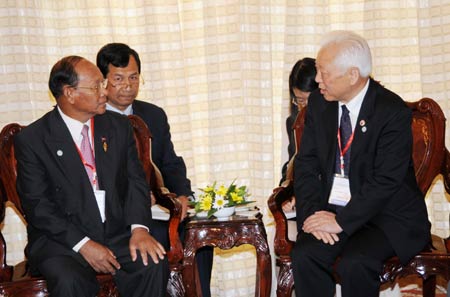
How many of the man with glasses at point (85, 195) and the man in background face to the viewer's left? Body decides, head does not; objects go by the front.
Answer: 0

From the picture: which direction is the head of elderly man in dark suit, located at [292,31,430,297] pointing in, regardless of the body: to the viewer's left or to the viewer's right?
to the viewer's left

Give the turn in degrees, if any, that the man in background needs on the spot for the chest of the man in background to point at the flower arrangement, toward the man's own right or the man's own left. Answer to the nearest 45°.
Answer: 0° — they already face it

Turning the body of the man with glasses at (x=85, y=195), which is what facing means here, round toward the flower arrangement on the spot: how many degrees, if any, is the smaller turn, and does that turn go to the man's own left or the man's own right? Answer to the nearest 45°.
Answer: approximately 45° to the man's own left

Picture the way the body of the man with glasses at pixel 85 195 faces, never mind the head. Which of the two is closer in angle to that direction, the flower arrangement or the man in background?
the flower arrangement

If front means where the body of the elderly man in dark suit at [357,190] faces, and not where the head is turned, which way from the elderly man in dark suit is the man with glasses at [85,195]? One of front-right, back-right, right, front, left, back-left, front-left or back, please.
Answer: front-right

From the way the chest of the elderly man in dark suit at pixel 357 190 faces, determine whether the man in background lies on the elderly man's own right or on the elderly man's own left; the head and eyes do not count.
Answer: on the elderly man's own right

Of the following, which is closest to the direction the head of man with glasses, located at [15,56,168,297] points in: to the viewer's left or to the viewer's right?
to the viewer's right

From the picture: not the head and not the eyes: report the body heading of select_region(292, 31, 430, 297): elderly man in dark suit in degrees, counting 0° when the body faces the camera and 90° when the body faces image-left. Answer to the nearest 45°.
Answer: approximately 45°

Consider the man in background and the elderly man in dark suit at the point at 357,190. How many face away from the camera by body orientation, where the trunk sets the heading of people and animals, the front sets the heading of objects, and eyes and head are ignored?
0

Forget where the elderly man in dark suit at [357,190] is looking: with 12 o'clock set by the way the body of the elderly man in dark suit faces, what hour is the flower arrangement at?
The flower arrangement is roughly at 2 o'clock from the elderly man in dark suit.
